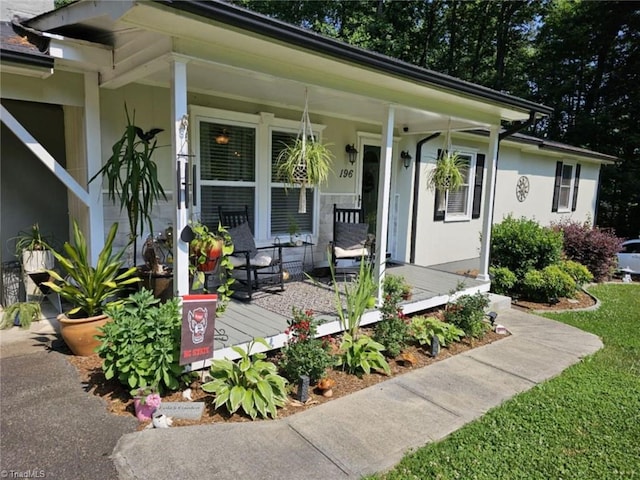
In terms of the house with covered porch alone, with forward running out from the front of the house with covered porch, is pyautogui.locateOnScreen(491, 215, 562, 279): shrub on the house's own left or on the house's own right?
on the house's own left

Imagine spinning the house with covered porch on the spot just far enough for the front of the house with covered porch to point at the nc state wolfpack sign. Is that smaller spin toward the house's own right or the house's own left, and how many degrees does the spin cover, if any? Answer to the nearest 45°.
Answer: approximately 45° to the house's own right

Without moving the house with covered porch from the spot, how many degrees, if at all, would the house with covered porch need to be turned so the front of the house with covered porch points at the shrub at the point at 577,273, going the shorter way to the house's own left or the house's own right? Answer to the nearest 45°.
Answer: approximately 45° to the house's own left

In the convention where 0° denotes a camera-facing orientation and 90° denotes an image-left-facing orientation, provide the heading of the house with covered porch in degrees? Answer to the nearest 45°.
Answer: approximately 315°

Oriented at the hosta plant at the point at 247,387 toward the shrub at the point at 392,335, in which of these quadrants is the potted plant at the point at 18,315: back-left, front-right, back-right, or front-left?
back-left

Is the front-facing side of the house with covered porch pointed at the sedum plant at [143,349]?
no

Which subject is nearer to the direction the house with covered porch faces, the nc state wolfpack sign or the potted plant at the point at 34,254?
the nc state wolfpack sign

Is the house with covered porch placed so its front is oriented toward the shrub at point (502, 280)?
no

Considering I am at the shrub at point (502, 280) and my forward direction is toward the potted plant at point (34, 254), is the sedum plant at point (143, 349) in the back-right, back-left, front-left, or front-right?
front-left

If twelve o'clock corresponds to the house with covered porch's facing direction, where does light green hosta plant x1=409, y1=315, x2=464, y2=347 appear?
The light green hosta plant is roughly at 1 o'clock from the house with covered porch.
